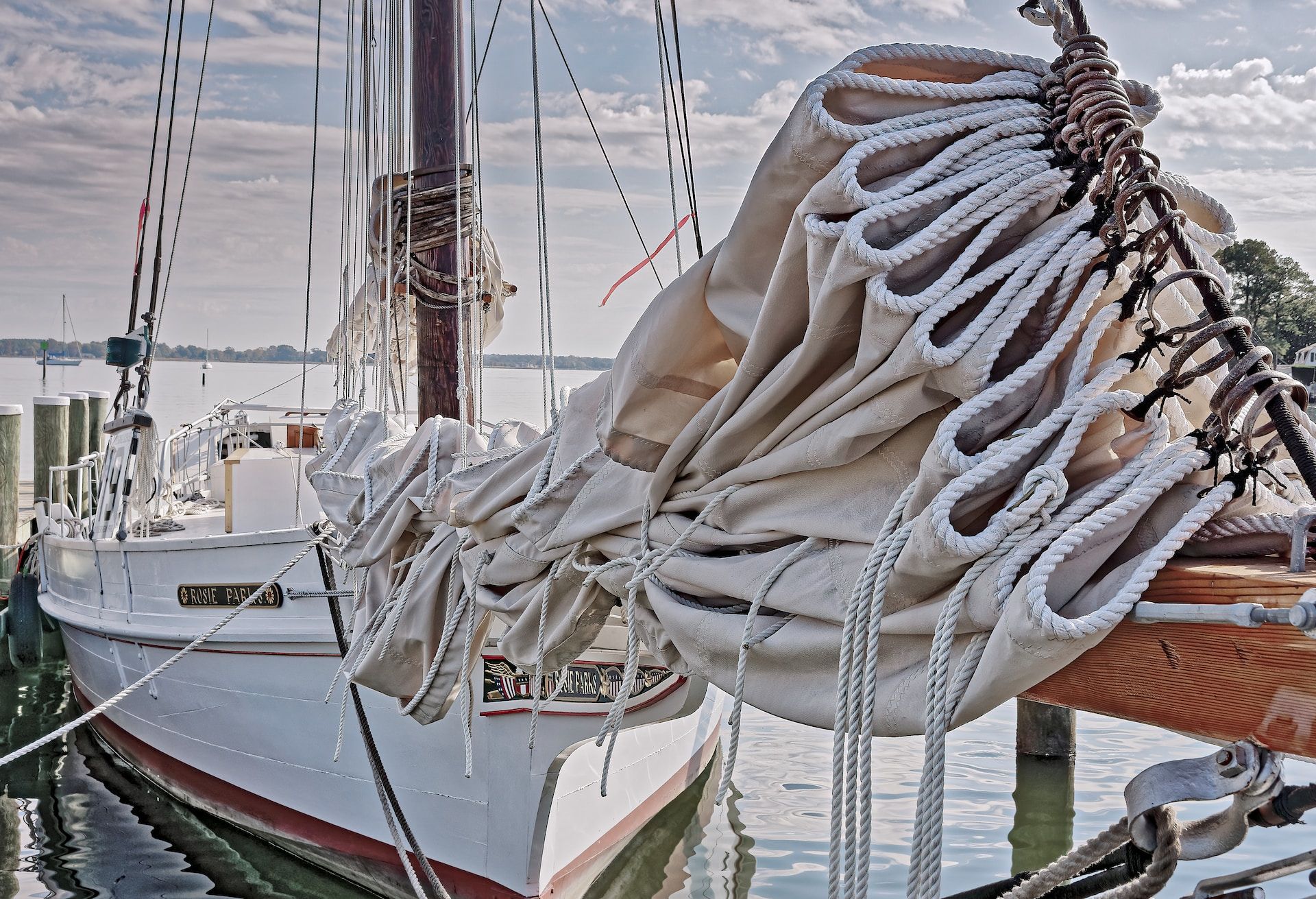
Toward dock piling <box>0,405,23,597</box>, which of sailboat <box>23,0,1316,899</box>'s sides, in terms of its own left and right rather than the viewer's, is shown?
back

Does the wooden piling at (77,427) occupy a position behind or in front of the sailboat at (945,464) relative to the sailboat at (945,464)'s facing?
behind

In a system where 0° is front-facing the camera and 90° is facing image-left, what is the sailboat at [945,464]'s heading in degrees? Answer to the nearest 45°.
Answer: approximately 315°
